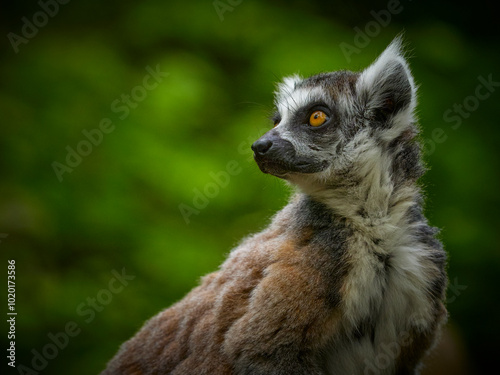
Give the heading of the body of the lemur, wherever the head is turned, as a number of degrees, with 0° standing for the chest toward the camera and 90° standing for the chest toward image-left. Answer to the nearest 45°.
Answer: approximately 315°
